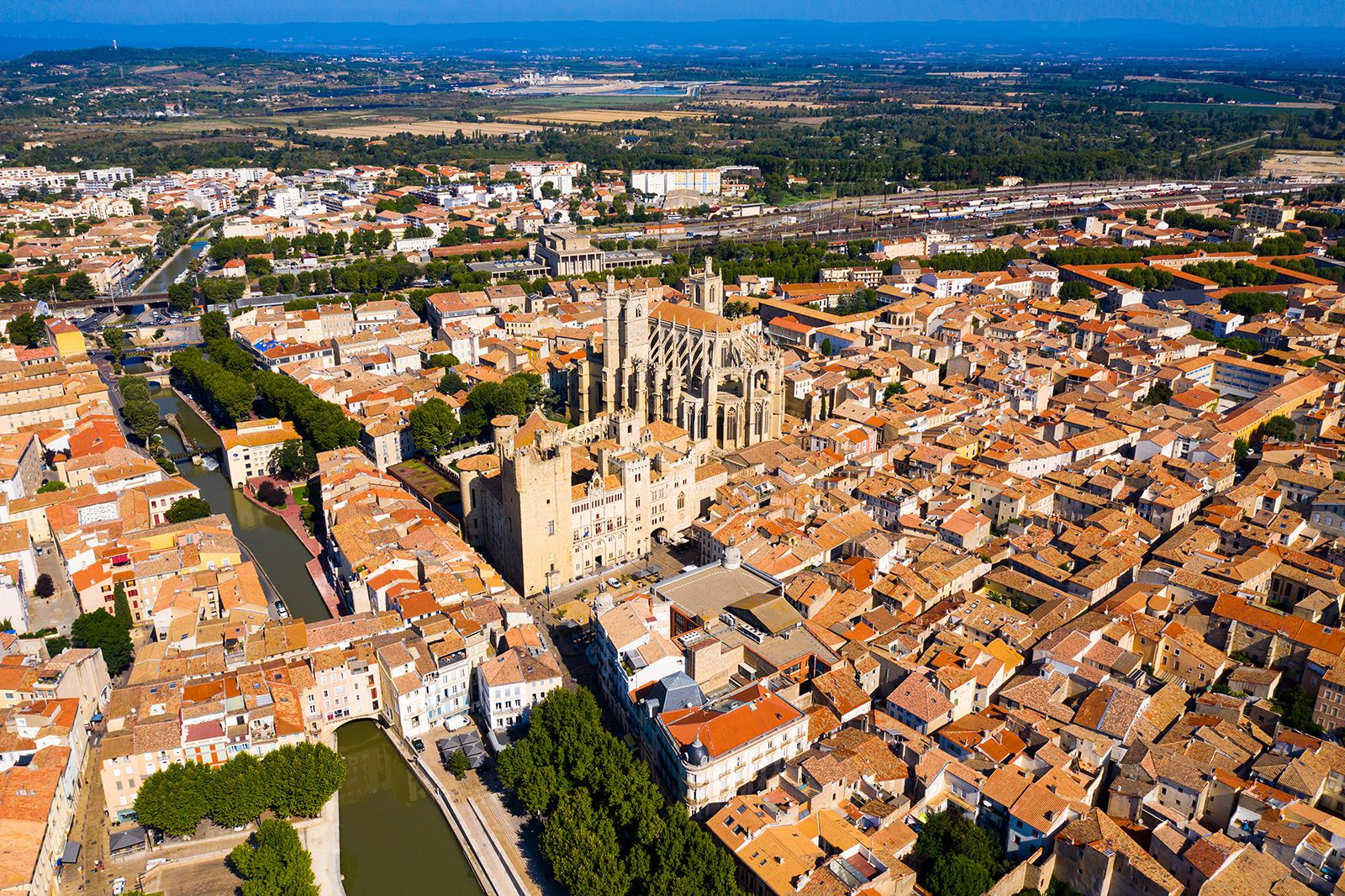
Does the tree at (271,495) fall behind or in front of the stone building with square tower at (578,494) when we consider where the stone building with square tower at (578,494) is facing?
behind

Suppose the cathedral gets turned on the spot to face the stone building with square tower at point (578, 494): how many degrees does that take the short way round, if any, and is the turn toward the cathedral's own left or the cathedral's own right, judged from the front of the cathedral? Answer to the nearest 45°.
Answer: approximately 90° to the cathedral's own left

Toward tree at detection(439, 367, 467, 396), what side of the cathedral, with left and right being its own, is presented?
front

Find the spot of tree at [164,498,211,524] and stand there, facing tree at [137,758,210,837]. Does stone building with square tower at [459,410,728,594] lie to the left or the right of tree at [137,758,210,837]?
left

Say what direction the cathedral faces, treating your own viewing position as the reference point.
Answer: facing away from the viewer and to the left of the viewer

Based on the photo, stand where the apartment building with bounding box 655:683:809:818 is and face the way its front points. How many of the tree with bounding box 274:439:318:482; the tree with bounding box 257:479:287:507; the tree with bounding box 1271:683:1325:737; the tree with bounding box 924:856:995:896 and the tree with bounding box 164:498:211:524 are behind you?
3

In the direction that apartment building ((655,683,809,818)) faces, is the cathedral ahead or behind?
behind

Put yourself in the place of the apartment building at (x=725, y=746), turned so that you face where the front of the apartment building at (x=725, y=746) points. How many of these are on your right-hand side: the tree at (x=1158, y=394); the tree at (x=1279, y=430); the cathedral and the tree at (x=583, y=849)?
1

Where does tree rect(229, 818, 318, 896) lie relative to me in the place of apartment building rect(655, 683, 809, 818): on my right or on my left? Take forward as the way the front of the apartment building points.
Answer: on my right

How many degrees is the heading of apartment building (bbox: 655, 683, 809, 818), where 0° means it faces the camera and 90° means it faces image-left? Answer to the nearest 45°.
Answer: approximately 315°

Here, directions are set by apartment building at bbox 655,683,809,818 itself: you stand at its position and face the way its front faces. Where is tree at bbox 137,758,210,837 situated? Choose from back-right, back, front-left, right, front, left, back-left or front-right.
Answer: back-right

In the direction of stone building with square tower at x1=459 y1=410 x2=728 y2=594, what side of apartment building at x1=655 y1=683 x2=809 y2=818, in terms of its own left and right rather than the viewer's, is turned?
back

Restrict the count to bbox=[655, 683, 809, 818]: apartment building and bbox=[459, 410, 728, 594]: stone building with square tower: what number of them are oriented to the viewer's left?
0

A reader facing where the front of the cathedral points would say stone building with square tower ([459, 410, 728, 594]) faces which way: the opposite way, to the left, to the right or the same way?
the opposite way
